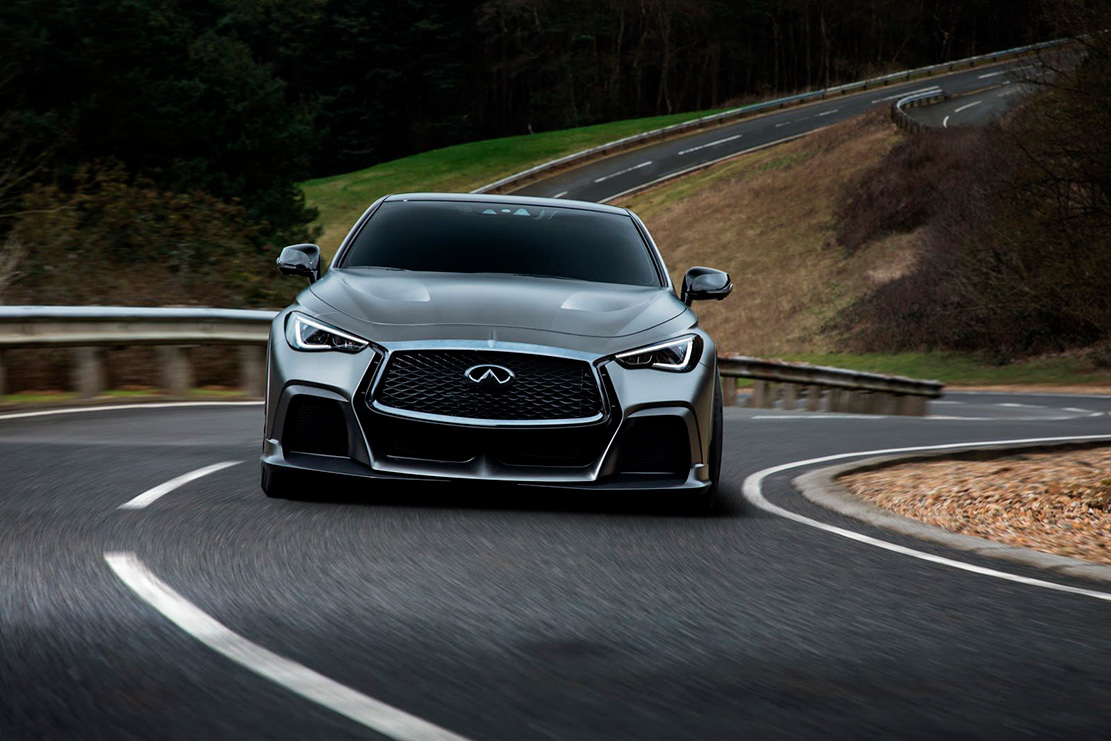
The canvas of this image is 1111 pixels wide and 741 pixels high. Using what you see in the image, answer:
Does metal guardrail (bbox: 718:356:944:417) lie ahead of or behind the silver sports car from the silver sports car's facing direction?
behind

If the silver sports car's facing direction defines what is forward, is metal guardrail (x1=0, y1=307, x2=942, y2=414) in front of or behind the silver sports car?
behind

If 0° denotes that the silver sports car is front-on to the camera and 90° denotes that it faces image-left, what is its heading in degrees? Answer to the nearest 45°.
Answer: approximately 0°
